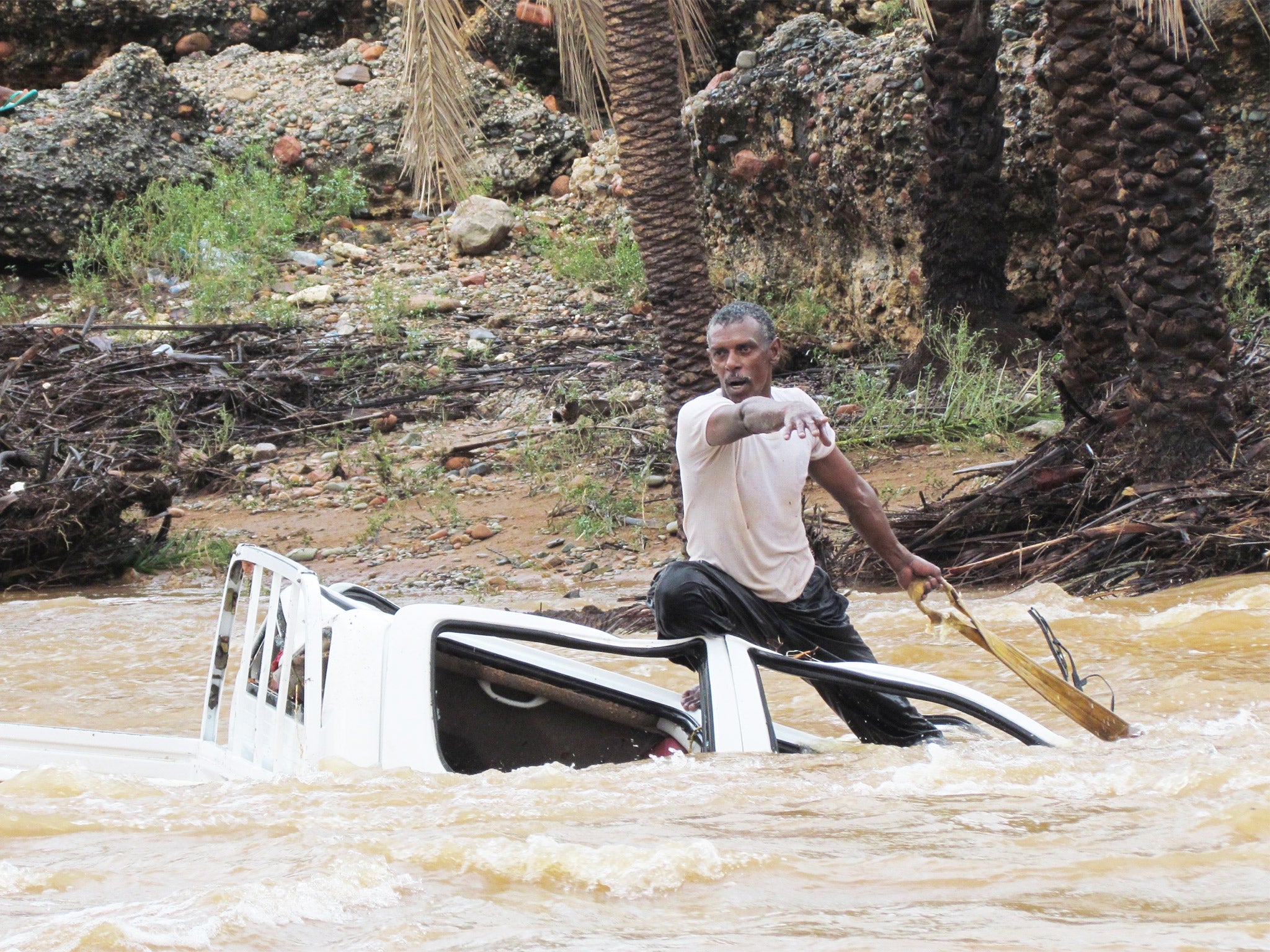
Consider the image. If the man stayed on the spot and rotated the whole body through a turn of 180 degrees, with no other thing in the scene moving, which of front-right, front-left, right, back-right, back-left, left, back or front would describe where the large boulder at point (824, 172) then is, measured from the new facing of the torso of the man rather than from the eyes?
front

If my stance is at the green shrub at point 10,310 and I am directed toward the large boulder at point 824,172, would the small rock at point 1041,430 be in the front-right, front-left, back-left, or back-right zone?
front-right

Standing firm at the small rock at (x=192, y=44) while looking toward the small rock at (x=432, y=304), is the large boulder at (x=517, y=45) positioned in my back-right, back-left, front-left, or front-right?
front-left

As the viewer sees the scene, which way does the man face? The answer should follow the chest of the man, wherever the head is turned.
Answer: toward the camera

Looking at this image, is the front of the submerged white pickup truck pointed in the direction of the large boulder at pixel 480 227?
no

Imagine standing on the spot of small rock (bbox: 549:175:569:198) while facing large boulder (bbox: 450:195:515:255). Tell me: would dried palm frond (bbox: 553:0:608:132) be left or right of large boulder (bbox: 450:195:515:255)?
left

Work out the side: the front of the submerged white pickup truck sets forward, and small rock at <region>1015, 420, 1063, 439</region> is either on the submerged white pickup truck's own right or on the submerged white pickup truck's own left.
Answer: on the submerged white pickup truck's own left

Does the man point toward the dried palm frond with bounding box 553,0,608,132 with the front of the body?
no

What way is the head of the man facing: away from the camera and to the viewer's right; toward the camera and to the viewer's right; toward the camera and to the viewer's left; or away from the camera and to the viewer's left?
toward the camera and to the viewer's left

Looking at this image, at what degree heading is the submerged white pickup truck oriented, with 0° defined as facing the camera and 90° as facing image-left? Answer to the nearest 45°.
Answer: approximately 270°

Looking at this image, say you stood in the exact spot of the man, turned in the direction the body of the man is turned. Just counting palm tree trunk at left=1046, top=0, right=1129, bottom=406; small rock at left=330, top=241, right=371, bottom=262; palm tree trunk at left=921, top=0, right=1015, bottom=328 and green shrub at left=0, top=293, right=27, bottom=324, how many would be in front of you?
0

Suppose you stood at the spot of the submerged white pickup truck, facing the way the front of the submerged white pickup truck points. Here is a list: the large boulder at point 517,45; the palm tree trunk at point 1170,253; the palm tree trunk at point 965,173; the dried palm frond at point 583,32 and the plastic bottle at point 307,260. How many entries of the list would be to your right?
0

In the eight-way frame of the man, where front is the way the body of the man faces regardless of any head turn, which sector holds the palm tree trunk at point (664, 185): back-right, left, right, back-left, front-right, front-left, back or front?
back

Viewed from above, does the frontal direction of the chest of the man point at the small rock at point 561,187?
no

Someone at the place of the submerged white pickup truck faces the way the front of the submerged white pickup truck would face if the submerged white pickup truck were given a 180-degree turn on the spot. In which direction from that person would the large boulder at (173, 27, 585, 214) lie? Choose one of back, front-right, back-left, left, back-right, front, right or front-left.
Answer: right
